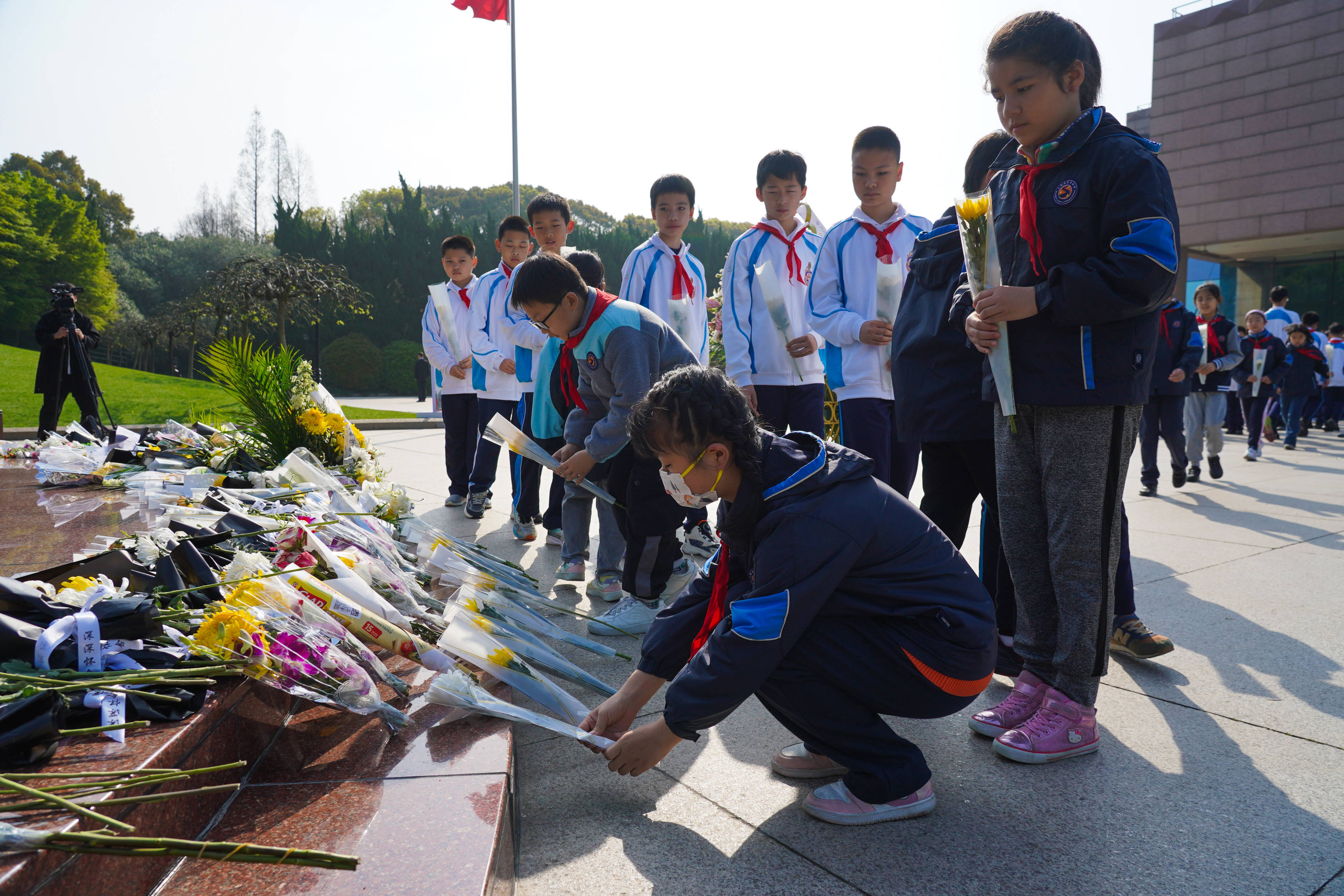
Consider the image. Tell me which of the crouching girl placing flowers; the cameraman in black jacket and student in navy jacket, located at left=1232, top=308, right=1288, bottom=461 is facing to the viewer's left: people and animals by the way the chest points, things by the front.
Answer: the crouching girl placing flowers

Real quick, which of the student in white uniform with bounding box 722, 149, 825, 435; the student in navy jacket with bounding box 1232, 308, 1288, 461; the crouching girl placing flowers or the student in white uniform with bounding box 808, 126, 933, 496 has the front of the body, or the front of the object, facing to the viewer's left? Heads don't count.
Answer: the crouching girl placing flowers

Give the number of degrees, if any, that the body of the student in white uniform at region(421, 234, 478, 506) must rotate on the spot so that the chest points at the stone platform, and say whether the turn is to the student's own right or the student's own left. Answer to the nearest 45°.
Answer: approximately 45° to the student's own right

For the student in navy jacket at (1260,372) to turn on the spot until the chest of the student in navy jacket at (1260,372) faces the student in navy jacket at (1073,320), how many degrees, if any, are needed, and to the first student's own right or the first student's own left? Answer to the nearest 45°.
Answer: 0° — they already face them

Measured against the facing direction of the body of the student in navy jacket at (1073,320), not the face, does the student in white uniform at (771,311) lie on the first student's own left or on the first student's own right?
on the first student's own right
